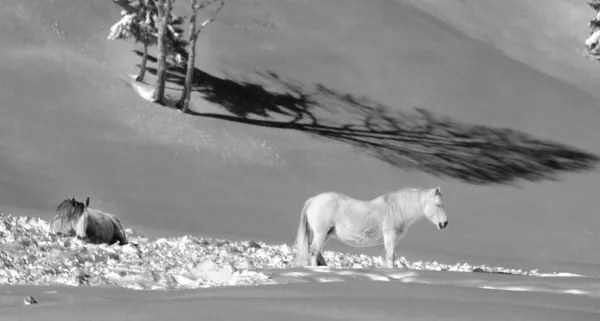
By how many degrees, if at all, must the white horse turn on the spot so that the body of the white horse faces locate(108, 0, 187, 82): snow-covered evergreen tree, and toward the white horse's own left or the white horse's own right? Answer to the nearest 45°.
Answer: approximately 135° to the white horse's own left

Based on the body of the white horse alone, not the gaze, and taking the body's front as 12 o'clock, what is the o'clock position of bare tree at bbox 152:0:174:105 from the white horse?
The bare tree is roughly at 8 o'clock from the white horse.

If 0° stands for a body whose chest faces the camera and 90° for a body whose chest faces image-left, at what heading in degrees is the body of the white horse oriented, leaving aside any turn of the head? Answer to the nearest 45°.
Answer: approximately 270°

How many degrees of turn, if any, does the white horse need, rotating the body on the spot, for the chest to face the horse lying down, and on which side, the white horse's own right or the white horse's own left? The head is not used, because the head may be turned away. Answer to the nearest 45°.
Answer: approximately 180°

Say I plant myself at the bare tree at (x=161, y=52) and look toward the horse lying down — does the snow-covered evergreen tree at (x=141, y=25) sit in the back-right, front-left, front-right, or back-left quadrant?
back-right
